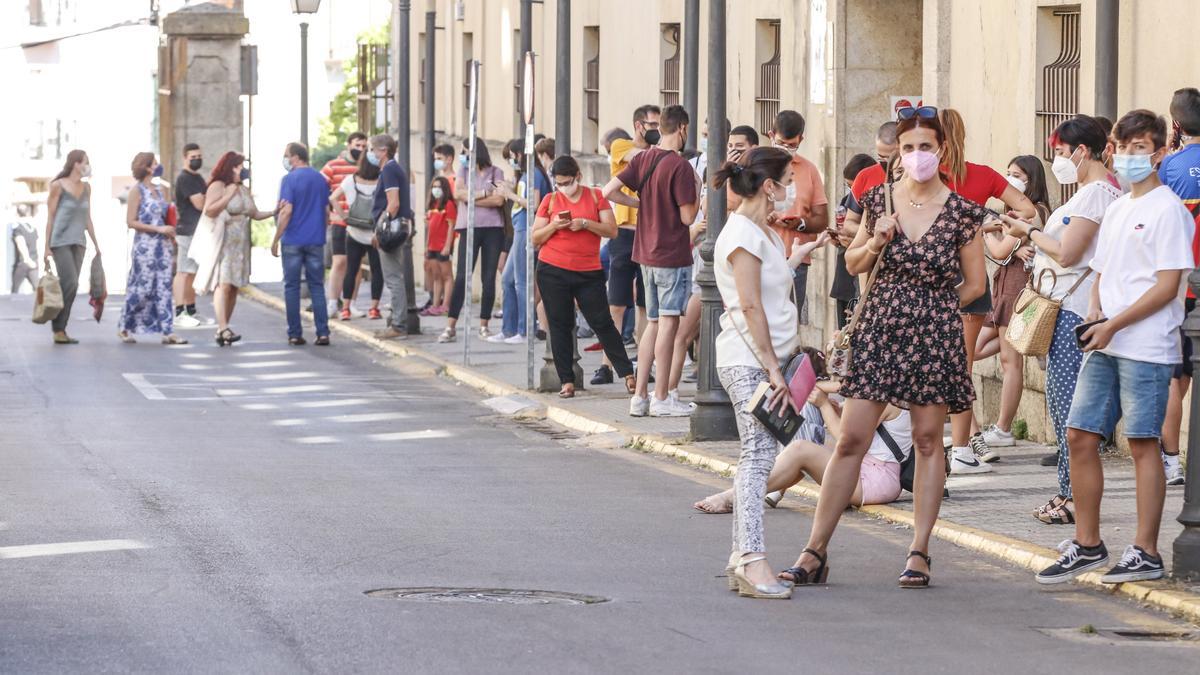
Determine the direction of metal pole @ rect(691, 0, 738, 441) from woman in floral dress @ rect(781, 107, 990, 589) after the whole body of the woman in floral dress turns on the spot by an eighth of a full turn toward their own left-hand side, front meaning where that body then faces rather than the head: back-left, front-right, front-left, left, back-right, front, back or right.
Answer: back-left

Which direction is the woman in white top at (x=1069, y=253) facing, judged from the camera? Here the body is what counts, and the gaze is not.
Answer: to the viewer's left

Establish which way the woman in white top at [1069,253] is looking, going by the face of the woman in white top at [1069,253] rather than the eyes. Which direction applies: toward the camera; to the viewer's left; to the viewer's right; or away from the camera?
to the viewer's left

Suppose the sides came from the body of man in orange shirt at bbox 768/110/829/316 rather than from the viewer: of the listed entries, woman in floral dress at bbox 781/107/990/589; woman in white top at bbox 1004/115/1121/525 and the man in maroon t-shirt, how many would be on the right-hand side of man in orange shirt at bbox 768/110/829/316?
1

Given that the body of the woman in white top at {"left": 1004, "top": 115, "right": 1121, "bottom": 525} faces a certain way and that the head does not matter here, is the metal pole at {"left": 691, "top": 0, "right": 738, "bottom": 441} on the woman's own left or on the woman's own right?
on the woman's own right

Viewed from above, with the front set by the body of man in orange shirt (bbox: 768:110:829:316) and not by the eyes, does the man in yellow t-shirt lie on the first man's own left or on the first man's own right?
on the first man's own right

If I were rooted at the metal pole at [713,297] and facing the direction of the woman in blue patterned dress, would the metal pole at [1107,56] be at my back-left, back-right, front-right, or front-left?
back-right

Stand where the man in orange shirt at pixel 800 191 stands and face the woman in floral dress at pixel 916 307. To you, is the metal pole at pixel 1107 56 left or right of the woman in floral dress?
left

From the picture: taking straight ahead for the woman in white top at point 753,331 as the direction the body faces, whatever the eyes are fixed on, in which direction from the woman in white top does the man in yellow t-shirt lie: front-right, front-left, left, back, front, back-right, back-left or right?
left

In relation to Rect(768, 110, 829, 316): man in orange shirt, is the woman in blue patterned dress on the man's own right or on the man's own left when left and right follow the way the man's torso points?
on the man's own right
